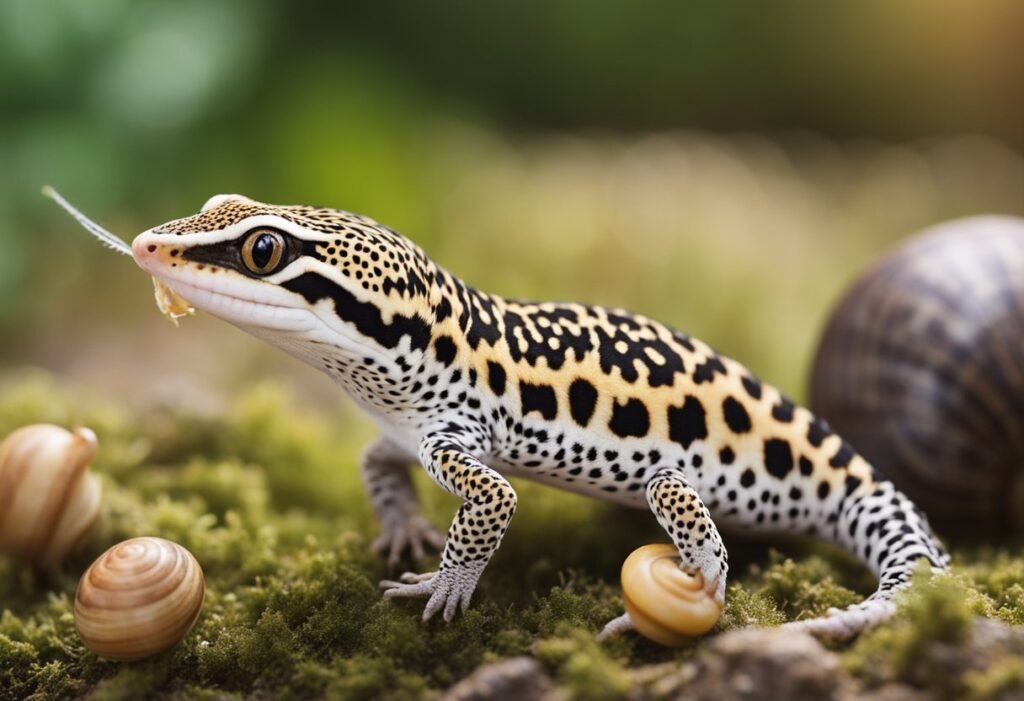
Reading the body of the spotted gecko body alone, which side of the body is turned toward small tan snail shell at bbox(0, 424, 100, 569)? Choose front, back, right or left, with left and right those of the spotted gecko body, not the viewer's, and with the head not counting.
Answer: front

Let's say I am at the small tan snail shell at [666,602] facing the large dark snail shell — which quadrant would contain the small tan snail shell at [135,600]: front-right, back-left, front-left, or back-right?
back-left

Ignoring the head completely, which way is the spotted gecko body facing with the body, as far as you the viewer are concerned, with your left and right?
facing to the left of the viewer

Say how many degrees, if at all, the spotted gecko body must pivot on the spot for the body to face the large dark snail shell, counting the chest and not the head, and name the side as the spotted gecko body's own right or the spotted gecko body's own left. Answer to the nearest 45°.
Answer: approximately 135° to the spotted gecko body's own right

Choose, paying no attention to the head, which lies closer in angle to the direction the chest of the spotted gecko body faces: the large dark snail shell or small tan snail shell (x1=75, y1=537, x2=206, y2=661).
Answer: the small tan snail shell
